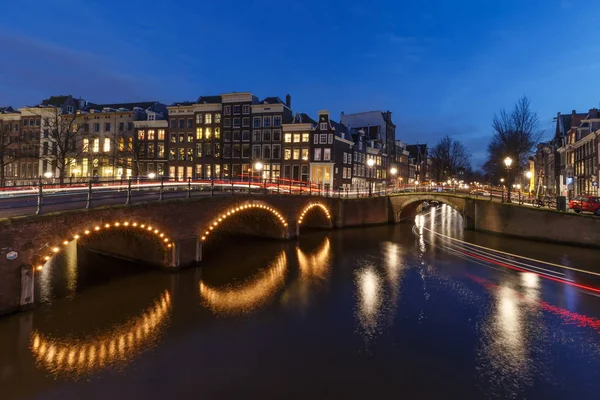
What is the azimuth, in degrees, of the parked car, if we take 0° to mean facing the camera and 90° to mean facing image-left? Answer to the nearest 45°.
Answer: approximately 45°

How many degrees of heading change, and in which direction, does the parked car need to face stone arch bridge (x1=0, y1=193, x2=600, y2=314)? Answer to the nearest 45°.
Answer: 0° — it already faces it
